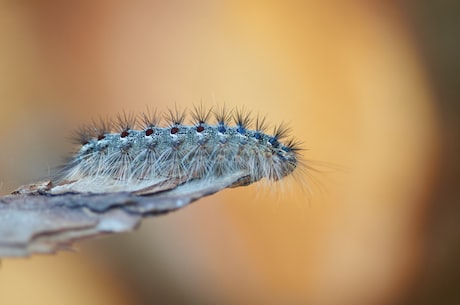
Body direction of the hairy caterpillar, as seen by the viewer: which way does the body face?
to the viewer's right
